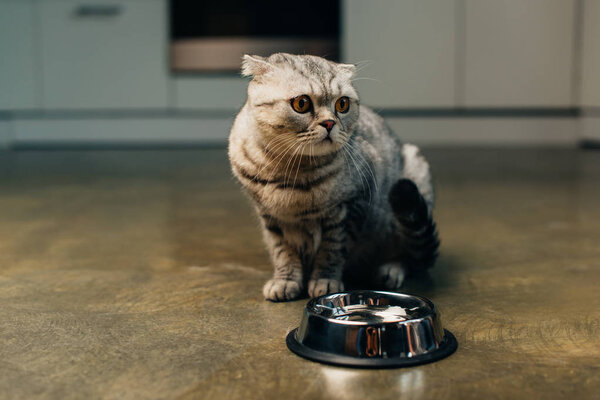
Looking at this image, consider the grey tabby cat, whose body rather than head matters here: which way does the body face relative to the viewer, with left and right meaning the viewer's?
facing the viewer and to the left of the viewer
